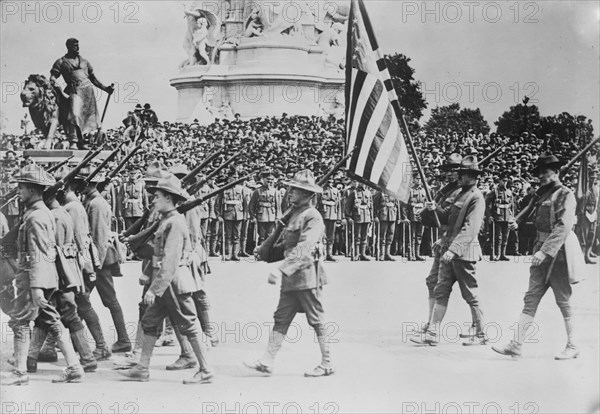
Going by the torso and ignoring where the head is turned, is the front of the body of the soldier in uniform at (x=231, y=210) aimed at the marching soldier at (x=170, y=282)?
yes

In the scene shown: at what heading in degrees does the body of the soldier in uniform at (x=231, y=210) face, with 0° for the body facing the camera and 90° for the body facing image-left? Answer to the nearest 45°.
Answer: approximately 0°

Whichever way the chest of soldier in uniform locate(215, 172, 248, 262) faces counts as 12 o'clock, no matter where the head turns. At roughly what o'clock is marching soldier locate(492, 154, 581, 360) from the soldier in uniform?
The marching soldier is roughly at 11 o'clock from the soldier in uniform.

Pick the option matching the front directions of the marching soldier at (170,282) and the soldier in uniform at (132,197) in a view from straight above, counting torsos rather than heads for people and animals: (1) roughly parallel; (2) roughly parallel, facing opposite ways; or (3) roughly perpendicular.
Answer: roughly perpendicular
